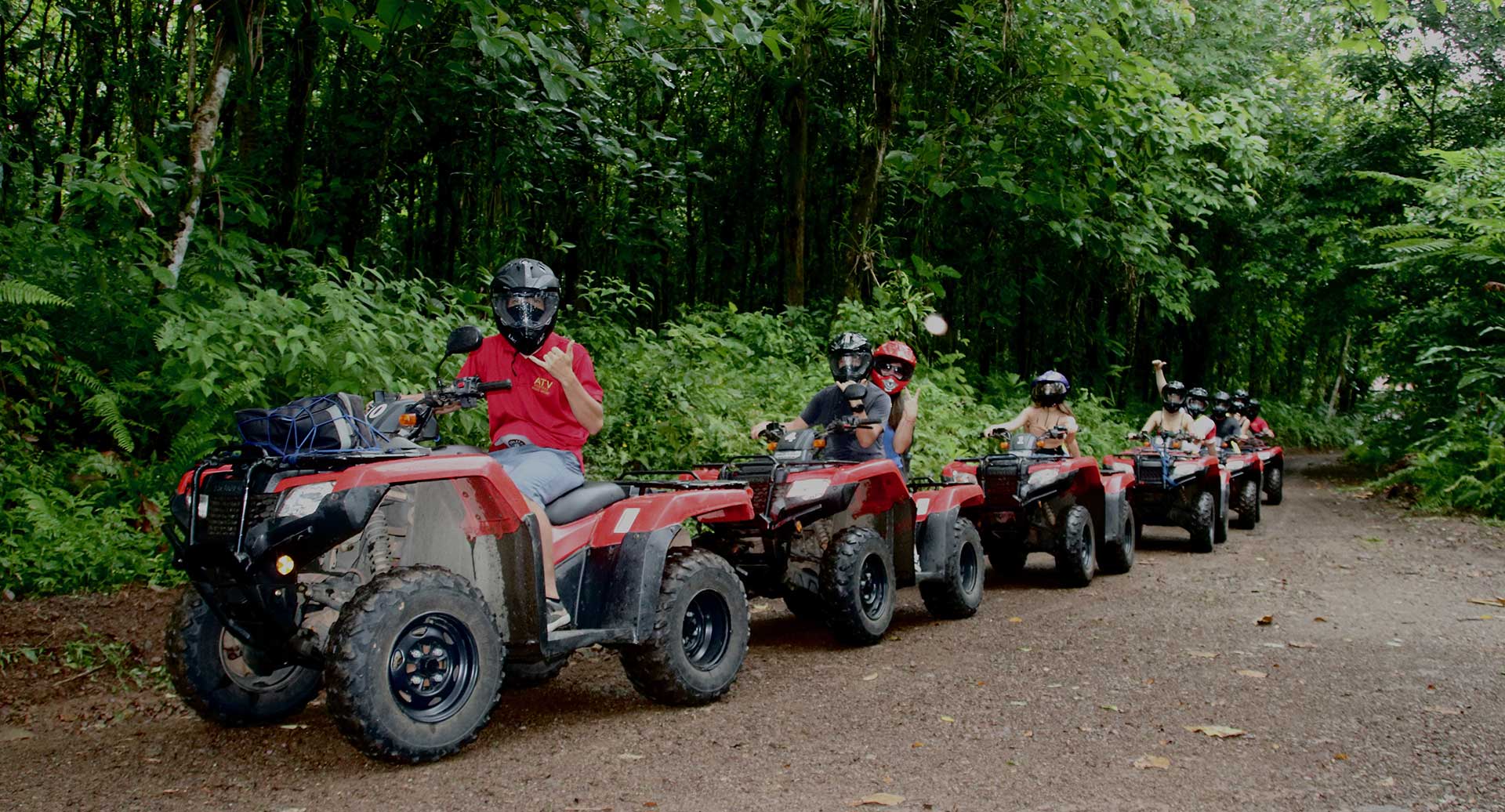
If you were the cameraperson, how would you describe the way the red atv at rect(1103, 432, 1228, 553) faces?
facing the viewer and to the left of the viewer

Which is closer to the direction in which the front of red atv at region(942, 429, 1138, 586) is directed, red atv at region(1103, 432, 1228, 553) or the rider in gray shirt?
the rider in gray shirt

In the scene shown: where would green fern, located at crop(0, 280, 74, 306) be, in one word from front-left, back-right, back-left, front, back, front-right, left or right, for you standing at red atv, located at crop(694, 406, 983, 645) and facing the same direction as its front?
front-right

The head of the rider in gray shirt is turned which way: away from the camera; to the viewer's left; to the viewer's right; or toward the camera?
toward the camera

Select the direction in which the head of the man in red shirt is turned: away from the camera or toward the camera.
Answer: toward the camera

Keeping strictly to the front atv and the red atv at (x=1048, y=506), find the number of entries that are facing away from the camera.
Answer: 0

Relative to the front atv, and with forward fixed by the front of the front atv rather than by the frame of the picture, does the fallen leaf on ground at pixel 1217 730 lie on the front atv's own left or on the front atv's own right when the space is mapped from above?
on the front atv's own left

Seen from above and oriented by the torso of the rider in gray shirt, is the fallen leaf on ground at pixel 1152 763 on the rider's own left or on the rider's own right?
on the rider's own left

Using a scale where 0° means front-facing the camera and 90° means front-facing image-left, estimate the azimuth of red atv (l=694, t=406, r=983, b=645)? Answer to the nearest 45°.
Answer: approximately 45°

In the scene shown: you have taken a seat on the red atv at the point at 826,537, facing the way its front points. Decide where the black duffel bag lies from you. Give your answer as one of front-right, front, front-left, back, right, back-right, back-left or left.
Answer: front

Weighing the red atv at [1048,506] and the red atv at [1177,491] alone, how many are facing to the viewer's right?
0

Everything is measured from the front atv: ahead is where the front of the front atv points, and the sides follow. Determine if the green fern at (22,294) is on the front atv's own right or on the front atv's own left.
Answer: on the front atv's own right

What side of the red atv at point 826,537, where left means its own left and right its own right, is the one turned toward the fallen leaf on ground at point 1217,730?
left

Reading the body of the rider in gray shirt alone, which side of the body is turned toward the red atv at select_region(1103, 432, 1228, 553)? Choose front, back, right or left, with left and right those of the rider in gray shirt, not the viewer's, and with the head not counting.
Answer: back

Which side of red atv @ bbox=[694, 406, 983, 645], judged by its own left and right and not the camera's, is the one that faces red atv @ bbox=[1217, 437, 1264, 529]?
back

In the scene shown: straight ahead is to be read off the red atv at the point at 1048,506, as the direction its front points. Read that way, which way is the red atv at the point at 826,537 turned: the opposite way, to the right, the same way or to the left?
the same way

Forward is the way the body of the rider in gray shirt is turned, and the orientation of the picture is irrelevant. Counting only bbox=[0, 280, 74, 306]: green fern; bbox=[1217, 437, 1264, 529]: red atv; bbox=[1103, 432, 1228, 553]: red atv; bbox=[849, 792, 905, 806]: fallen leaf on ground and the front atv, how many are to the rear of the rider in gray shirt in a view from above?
2

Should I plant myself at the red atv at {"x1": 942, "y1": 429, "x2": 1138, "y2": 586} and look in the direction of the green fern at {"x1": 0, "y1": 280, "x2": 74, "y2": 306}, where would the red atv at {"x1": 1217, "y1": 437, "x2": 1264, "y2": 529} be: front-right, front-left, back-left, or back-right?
back-right

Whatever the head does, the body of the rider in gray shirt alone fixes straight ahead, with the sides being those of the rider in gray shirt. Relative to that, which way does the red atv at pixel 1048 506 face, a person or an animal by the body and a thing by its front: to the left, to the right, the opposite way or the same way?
the same way

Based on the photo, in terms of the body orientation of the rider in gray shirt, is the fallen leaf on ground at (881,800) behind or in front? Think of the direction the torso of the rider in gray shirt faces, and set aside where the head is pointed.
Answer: in front

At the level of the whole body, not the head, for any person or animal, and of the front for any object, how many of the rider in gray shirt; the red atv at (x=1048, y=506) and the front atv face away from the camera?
0
